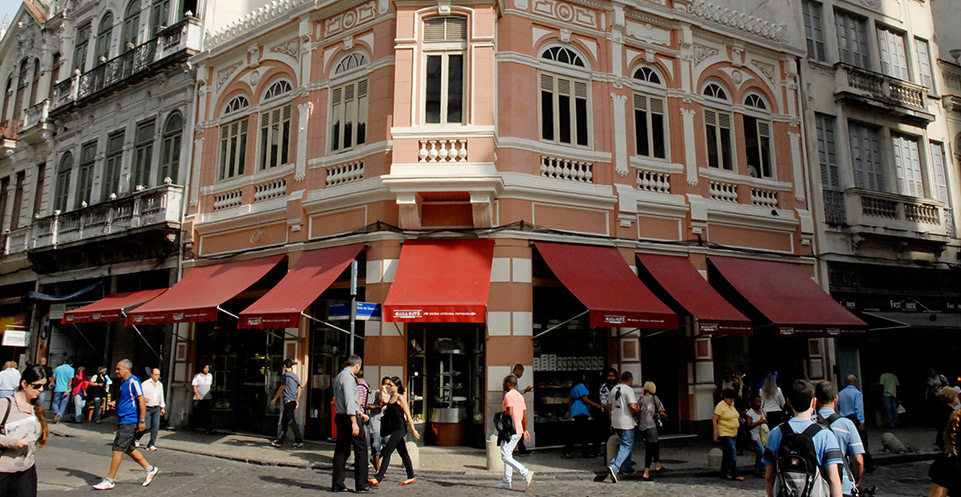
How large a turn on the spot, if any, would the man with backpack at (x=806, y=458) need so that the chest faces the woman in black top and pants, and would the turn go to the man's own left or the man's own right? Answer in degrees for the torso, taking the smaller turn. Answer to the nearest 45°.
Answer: approximately 45° to the man's own left

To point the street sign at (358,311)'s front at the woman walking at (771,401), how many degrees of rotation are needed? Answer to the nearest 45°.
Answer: approximately 90° to its left

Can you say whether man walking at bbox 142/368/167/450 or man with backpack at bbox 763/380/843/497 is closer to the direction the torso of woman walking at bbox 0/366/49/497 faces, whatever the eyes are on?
the man with backpack

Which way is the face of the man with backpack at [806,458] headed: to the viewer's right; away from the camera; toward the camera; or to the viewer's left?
away from the camera

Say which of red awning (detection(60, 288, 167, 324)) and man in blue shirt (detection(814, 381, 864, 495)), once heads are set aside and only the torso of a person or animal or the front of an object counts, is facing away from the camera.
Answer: the man in blue shirt
